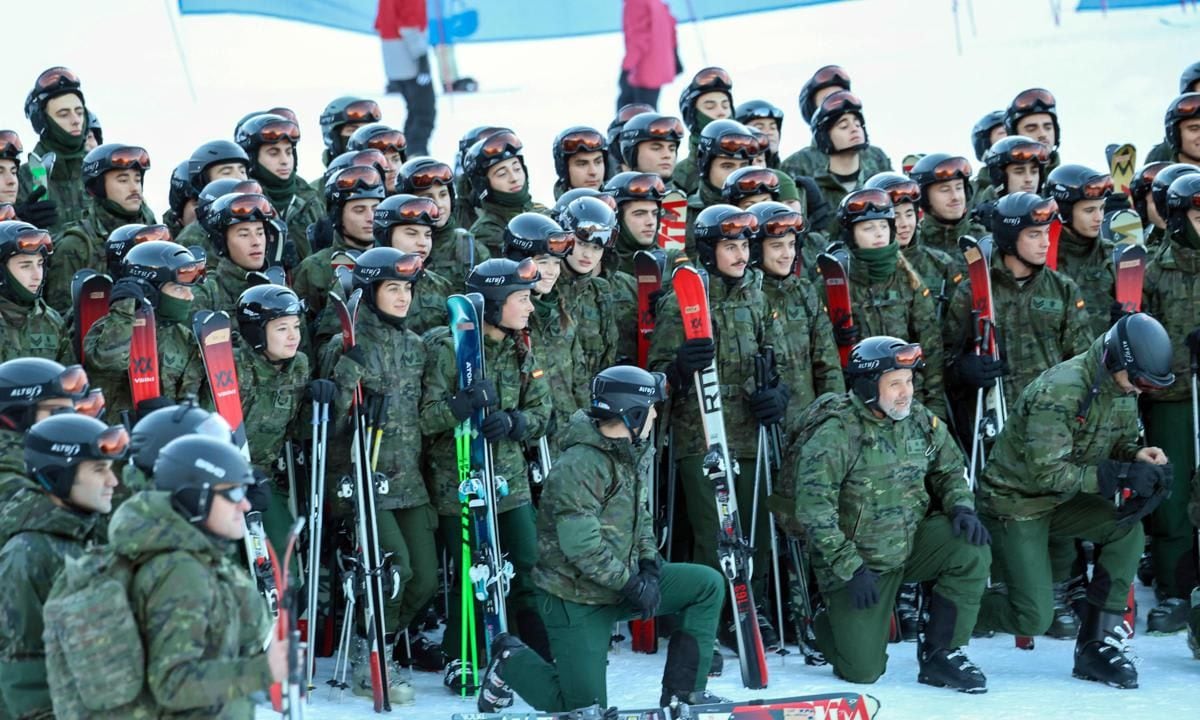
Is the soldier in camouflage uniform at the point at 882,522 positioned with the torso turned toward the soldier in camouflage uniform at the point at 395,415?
no

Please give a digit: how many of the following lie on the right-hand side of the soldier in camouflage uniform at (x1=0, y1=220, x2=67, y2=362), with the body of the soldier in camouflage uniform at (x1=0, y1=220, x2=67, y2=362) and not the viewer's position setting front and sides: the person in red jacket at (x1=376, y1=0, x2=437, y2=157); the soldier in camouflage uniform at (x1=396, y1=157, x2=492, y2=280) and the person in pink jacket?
0

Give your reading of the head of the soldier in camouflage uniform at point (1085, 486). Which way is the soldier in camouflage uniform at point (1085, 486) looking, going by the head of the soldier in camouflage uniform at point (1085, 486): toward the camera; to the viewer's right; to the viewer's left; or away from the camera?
to the viewer's right

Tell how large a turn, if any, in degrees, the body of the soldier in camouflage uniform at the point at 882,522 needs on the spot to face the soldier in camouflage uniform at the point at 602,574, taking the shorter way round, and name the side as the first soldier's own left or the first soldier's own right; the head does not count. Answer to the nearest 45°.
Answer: approximately 90° to the first soldier's own right

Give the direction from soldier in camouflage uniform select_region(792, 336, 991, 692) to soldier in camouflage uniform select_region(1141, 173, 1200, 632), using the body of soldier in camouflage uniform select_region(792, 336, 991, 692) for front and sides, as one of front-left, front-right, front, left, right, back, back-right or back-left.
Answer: left

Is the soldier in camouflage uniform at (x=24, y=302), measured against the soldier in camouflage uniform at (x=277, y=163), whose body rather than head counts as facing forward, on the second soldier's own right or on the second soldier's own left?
on the second soldier's own right

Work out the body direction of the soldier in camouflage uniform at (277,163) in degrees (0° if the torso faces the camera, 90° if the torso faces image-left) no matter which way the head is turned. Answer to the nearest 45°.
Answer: approximately 315°

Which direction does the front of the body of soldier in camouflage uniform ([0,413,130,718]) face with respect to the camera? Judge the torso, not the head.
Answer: to the viewer's right

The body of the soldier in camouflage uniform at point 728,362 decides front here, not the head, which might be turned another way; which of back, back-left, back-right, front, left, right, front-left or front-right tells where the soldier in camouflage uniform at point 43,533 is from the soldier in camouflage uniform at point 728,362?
right

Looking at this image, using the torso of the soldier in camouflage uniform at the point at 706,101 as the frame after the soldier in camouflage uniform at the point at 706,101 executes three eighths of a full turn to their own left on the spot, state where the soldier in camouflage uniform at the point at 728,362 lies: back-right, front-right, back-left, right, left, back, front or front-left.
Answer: back

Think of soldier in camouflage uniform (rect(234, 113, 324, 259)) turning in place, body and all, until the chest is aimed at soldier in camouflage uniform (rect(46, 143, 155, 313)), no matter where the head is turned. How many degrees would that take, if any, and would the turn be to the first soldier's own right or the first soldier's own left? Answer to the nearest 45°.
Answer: approximately 90° to the first soldier's own right

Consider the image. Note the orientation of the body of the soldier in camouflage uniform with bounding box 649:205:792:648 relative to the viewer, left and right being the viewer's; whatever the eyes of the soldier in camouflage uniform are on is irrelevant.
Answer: facing the viewer and to the right of the viewer

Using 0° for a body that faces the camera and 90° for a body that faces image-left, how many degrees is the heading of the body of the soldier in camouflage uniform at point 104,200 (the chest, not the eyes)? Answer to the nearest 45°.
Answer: approximately 315°

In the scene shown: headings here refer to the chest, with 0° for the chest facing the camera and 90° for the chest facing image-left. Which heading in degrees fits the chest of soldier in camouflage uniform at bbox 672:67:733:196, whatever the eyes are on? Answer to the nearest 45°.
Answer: approximately 315°

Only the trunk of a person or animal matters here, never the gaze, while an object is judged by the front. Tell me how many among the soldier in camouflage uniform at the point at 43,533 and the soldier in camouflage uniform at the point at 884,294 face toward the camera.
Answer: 1

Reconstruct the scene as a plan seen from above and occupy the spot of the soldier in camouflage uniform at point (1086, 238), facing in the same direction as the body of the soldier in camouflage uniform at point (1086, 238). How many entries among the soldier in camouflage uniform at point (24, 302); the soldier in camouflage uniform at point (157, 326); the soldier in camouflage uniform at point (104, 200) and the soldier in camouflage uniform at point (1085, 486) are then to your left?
0
